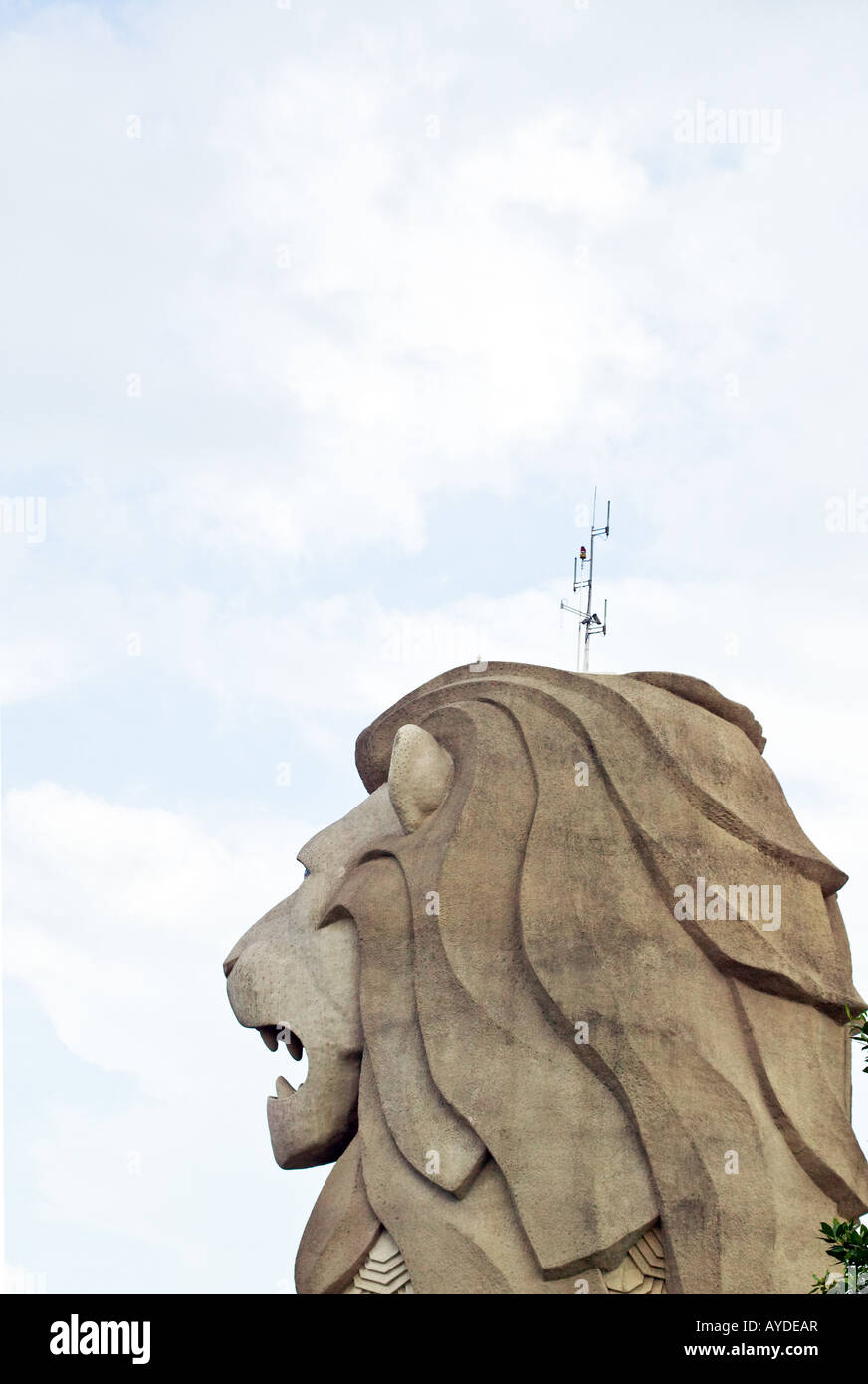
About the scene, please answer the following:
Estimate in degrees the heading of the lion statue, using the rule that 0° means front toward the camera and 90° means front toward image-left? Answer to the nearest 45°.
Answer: approximately 90°
